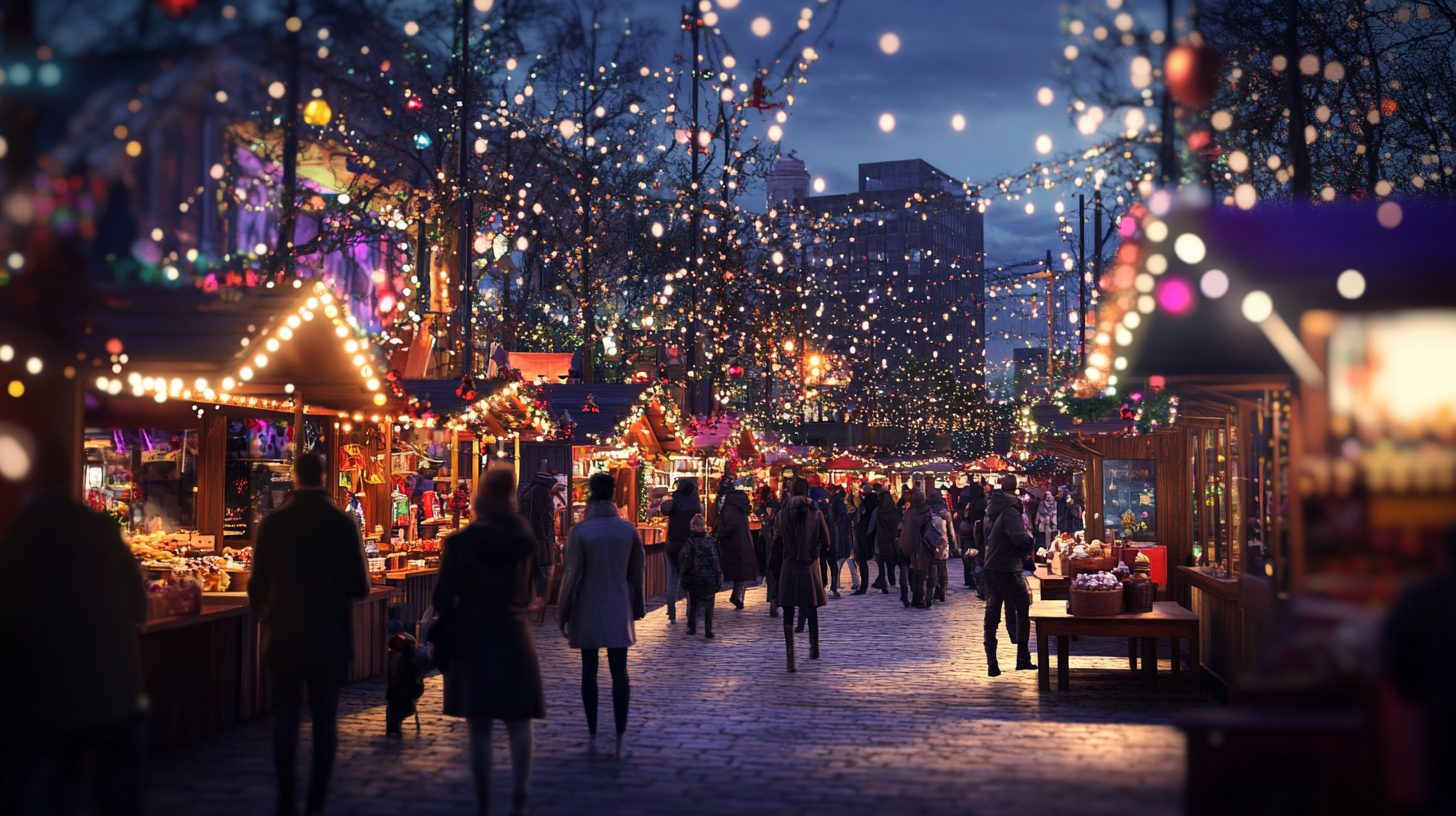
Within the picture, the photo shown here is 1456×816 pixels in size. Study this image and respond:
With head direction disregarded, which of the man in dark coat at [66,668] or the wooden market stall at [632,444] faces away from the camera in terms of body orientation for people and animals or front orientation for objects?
the man in dark coat

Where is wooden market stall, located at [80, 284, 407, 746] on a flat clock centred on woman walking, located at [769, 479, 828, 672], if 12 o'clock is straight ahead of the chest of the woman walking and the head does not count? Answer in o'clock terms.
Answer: The wooden market stall is roughly at 8 o'clock from the woman walking.

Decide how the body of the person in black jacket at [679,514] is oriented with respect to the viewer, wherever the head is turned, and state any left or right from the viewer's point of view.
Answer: facing away from the viewer

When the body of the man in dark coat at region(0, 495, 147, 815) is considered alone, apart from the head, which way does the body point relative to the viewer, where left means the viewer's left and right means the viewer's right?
facing away from the viewer

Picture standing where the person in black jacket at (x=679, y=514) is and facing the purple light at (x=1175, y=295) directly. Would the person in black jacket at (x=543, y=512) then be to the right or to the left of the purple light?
right

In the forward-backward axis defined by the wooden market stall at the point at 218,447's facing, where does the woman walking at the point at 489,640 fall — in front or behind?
in front

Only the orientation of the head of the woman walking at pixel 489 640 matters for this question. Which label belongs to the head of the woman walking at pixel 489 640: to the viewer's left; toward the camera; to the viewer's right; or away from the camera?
away from the camera

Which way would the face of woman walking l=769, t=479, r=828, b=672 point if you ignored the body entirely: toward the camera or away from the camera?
away from the camera

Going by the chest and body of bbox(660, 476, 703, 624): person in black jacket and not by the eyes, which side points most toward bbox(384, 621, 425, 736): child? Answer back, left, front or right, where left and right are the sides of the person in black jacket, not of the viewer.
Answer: back

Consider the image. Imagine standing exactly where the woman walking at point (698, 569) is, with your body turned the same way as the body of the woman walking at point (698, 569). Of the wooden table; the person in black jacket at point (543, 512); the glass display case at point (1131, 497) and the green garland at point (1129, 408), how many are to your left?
1

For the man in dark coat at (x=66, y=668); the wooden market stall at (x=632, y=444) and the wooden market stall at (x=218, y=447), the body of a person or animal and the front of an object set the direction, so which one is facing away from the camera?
the man in dark coat

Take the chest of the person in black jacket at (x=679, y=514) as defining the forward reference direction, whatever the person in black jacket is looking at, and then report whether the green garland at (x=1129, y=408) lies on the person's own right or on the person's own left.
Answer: on the person's own right
